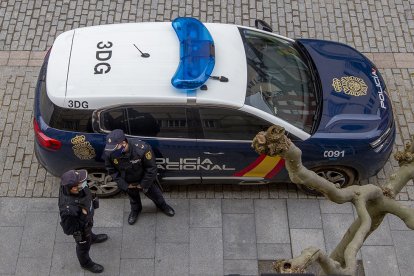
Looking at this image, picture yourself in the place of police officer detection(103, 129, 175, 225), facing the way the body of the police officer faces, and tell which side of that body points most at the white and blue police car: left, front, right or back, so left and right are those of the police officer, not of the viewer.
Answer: back

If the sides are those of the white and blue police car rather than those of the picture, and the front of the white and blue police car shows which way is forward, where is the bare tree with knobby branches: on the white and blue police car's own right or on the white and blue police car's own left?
on the white and blue police car's own right

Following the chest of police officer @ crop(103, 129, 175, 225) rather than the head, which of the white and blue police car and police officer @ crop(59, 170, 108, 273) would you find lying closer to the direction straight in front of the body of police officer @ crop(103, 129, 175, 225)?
the police officer

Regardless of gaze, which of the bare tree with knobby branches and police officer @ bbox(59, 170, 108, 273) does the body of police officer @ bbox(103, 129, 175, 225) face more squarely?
the police officer

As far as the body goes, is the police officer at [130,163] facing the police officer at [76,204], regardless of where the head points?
yes

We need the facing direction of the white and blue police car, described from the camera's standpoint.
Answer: facing to the right of the viewer

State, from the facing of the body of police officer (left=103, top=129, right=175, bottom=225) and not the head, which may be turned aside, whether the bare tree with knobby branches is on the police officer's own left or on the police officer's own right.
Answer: on the police officer's own left

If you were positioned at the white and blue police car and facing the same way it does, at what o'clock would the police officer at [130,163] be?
The police officer is roughly at 4 o'clock from the white and blue police car.

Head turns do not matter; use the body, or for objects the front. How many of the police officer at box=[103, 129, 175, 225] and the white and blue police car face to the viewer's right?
1

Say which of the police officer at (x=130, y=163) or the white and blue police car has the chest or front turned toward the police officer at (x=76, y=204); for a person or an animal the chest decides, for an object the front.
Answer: the police officer at (x=130, y=163)

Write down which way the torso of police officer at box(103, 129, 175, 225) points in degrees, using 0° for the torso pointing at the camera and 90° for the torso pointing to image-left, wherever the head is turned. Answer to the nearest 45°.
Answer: approximately 45°

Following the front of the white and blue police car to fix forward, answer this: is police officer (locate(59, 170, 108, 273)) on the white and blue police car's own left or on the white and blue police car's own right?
on the white and blue police car's own right

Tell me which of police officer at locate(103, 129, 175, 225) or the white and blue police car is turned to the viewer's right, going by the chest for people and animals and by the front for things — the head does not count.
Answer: the white and blue police car
